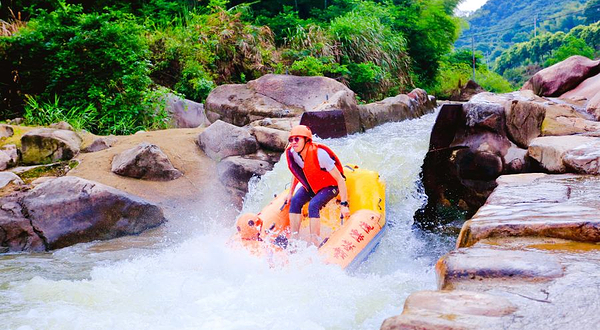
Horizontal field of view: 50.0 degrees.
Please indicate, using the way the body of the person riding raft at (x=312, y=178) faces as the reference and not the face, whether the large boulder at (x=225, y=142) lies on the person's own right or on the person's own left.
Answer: on the person's own right

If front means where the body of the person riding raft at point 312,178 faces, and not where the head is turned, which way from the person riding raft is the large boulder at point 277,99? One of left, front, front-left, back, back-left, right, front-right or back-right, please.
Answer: back-right

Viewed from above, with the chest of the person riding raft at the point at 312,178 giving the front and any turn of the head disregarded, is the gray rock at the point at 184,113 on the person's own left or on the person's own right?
on the person's own right

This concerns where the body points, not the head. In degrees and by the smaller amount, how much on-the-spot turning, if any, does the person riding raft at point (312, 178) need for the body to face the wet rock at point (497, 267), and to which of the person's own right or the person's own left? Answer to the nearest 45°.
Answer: approximately 45° to the person's own left

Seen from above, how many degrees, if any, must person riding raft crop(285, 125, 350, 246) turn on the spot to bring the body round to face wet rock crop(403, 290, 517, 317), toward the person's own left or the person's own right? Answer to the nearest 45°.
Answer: approximately 45° to the person's own left

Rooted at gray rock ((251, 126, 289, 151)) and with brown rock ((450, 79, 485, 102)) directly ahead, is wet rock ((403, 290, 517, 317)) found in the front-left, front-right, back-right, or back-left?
back-right

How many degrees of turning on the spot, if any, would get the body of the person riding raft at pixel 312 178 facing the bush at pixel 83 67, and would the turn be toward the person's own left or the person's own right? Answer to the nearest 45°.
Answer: approximately 90° to the person's own right

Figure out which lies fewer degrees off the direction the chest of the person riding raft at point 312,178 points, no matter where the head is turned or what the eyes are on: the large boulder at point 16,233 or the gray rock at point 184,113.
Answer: the large boulder

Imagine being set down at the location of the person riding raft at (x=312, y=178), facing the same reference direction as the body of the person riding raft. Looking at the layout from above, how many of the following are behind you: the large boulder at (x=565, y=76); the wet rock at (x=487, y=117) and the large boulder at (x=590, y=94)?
3

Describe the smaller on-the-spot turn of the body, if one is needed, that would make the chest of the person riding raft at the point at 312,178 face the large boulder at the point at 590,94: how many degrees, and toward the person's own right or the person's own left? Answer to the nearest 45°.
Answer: approximately 180°

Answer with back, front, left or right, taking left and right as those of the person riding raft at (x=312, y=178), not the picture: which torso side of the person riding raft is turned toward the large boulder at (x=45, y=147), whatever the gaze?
right

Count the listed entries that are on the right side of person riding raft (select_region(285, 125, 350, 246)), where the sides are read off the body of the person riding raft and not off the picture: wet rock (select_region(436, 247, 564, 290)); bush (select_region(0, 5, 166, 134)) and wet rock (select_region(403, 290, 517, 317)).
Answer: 1

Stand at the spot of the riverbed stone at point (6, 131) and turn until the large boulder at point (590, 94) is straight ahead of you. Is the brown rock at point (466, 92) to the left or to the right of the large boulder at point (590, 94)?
left

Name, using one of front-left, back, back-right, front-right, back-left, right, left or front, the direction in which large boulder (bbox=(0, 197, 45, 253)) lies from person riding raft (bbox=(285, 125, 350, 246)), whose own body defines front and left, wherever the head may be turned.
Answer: front-right

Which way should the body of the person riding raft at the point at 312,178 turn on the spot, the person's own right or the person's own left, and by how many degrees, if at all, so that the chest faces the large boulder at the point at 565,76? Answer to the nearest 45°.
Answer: approximately 180°

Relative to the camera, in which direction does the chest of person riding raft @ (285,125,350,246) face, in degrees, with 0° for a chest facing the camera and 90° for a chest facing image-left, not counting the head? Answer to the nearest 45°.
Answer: approximately 45°

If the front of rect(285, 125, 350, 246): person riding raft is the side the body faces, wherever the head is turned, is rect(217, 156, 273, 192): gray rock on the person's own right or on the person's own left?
on the person's own right

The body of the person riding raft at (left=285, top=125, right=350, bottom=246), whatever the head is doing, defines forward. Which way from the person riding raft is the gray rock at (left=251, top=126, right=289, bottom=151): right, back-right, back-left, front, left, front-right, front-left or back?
back-right
